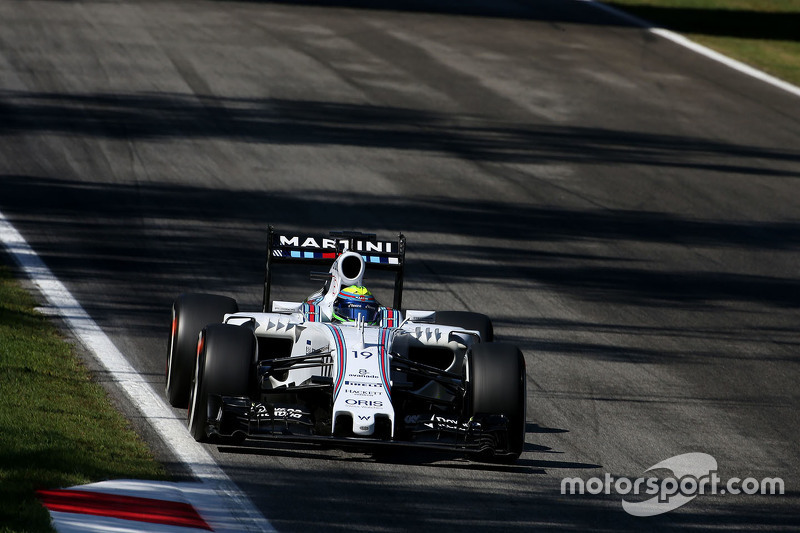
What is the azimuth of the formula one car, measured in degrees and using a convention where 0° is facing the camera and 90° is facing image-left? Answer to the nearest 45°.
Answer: approximately 0°
